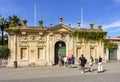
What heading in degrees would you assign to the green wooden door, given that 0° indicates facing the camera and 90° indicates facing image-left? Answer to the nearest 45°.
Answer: approximately 0°
